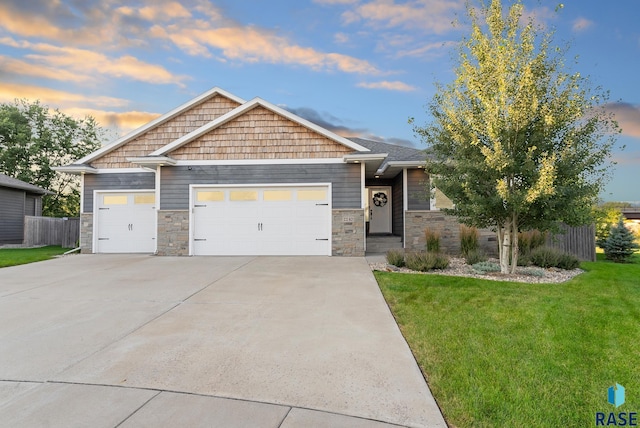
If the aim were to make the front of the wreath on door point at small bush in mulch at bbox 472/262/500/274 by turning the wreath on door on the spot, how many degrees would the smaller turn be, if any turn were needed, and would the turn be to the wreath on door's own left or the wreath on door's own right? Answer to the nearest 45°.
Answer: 0° — it already faces it

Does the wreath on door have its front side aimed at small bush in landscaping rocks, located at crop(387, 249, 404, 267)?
yes

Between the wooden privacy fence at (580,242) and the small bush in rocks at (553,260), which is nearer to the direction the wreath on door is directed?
the small bush in rocks

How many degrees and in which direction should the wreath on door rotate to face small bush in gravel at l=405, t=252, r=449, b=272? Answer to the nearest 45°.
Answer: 0° — it already faces it

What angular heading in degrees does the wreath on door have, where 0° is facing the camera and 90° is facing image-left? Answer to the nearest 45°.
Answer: approximately 0°

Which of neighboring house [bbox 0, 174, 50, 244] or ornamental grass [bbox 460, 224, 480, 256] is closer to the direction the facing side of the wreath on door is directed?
the ornamental grass

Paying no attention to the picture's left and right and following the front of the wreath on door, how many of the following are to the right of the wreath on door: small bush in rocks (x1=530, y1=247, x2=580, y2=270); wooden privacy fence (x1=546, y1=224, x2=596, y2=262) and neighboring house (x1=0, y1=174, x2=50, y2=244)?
1

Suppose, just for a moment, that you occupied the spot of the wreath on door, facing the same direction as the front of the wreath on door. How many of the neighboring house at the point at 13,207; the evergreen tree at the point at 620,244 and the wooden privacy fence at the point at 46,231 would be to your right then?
2

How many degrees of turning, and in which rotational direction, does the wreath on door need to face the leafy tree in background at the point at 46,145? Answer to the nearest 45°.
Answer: approximately 90° to its right

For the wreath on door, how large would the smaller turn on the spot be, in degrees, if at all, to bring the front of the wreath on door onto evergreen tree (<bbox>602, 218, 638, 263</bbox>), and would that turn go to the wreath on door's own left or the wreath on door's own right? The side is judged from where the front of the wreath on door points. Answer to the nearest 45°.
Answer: approximately 90° to the wreath on door's own left

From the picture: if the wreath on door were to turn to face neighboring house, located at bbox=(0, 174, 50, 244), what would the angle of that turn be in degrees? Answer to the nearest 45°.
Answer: approximately 90° to its right

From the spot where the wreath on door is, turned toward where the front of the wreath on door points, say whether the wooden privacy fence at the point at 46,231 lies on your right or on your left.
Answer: on your right
